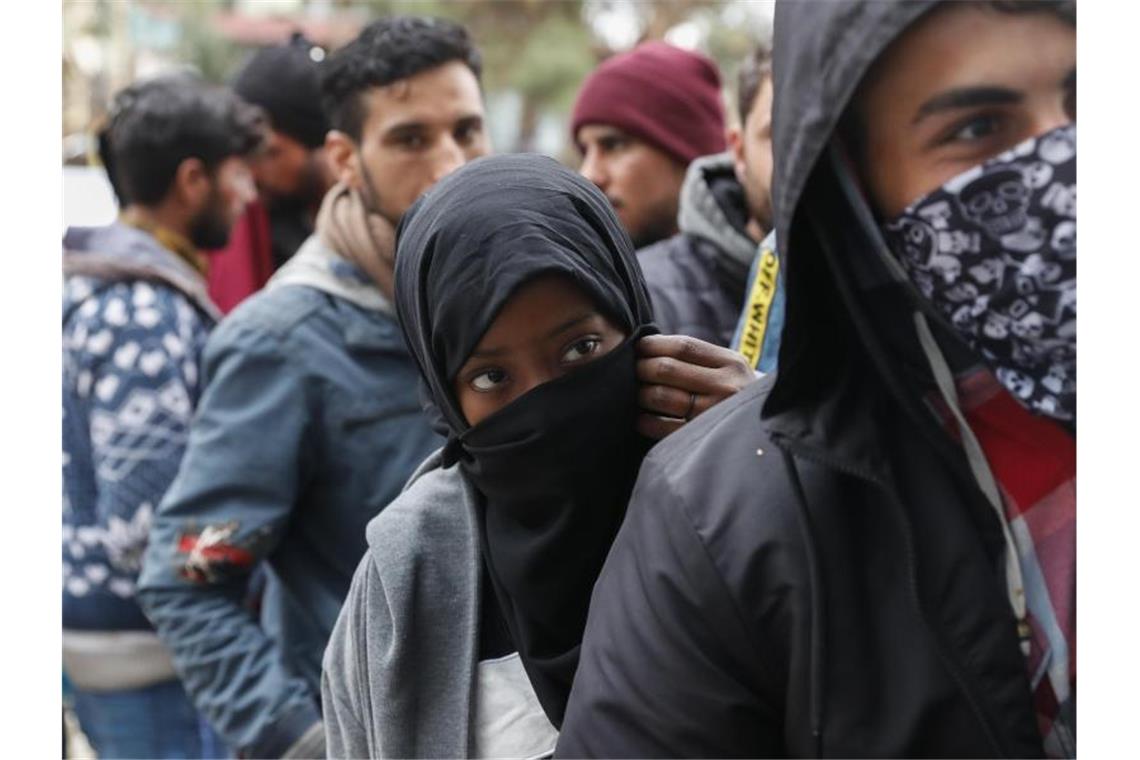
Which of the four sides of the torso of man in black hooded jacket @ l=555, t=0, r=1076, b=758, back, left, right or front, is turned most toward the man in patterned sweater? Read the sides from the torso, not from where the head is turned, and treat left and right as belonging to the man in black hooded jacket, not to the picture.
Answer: back

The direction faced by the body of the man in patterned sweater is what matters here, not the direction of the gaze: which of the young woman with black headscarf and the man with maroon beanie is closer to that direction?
the man with maroon beanie

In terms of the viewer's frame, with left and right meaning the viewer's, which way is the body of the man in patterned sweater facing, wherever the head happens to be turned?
facing away from the viewer and to the right of the viewer
